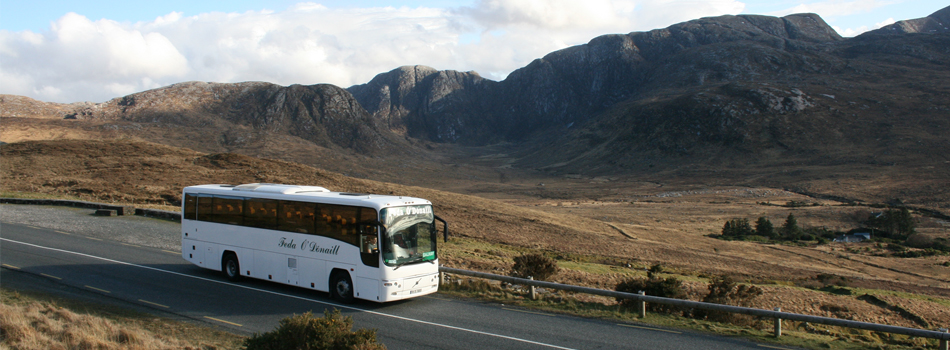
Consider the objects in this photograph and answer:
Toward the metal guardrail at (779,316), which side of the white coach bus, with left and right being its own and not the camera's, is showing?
front

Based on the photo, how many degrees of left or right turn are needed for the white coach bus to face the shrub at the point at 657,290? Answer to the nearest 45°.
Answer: approximately 45° to its left

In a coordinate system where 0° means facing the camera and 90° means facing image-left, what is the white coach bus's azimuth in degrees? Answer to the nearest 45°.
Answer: approximately 315°

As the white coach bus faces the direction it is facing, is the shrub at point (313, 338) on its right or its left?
on its right

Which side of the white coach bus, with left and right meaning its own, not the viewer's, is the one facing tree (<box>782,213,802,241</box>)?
left

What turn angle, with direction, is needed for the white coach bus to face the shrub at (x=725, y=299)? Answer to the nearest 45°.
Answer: approximately 45° to its left

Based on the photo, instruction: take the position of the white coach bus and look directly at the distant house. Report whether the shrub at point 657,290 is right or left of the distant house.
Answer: right

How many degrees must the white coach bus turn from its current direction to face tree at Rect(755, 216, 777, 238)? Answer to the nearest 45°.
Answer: approximately 90° to its left

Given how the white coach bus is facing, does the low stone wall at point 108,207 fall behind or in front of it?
behind

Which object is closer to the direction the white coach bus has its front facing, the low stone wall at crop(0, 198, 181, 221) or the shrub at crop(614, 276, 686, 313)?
the shrub
